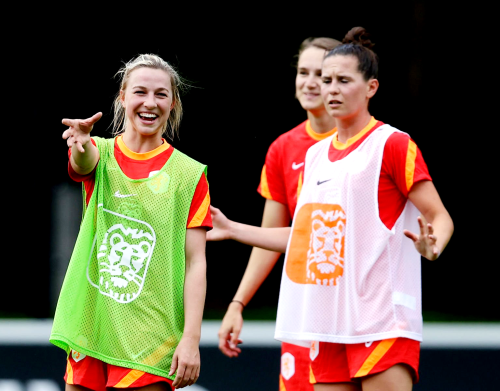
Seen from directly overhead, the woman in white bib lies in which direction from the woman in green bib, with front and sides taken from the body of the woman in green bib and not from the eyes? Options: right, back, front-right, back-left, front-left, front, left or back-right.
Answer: left

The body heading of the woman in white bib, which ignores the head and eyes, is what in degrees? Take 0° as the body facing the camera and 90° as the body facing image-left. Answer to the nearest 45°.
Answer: approximately 45°

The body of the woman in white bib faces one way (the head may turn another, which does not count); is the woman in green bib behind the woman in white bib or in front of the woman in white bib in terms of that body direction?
in front

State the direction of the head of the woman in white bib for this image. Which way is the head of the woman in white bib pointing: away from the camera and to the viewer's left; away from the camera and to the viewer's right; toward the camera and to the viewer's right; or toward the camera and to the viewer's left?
toward the camera and to the viewer's left

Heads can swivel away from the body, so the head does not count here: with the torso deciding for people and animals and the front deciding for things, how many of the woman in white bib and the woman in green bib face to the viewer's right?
0

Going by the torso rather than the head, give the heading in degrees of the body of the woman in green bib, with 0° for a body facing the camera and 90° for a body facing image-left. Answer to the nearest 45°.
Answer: approximately 0°
